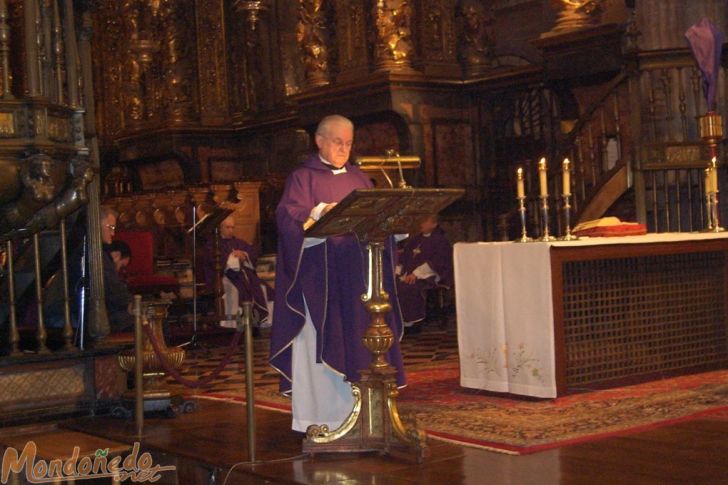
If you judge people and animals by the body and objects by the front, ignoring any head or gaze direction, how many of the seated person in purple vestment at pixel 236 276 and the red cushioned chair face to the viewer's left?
0

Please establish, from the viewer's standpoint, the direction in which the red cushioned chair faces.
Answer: facing the viewer and to the right of the viewer

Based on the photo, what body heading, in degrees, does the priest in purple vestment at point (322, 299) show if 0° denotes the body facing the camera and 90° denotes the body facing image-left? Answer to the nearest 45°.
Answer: approximately 315°

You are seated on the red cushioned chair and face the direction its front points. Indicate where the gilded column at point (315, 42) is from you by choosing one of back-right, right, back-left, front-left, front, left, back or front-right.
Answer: left

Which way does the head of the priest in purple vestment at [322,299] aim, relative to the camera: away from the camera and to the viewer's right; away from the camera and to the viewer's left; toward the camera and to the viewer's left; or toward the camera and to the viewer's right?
toward the camera and to the viewer's right

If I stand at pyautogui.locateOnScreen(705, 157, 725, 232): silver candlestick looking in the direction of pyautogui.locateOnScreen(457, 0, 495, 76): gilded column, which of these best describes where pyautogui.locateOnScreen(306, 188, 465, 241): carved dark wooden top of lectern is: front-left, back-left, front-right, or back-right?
back-left
